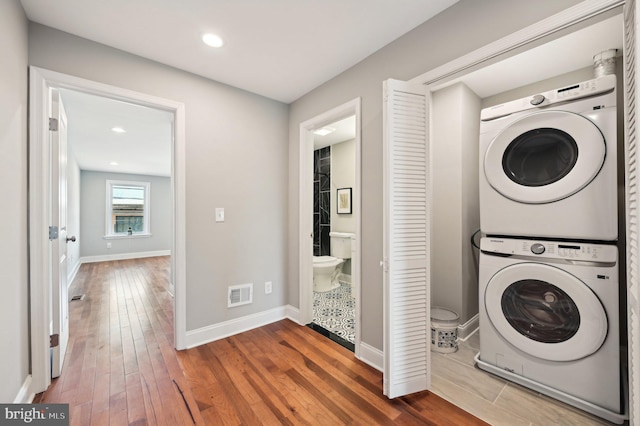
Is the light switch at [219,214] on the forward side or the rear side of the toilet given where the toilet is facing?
on the forward side

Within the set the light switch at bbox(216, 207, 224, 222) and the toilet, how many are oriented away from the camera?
0

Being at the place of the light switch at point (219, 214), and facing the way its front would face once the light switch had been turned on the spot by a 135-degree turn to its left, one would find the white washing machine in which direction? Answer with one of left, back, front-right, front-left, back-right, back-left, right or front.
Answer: right

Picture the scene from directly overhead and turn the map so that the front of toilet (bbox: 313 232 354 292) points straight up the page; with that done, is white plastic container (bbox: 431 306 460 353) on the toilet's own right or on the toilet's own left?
on the toilet's own left

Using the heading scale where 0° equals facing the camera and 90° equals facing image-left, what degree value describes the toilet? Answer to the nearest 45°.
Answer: approximately 45°

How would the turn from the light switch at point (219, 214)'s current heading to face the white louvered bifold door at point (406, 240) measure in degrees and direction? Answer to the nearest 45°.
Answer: approximately 45° to its left

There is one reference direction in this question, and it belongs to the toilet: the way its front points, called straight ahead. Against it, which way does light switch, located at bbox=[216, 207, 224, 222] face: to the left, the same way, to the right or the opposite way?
to the left

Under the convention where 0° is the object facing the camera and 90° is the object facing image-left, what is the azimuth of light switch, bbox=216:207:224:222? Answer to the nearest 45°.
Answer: approximately 0°

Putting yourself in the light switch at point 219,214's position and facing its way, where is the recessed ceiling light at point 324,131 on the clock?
The recessed ceiling light is roughly at 8 o'clock from the light switch.

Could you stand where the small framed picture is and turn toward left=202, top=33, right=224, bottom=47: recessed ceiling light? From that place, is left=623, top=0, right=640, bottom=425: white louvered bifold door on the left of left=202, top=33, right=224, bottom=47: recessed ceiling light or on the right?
left

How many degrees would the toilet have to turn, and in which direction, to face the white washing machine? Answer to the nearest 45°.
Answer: approximately 90° to its left

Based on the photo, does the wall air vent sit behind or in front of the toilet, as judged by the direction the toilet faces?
in front
